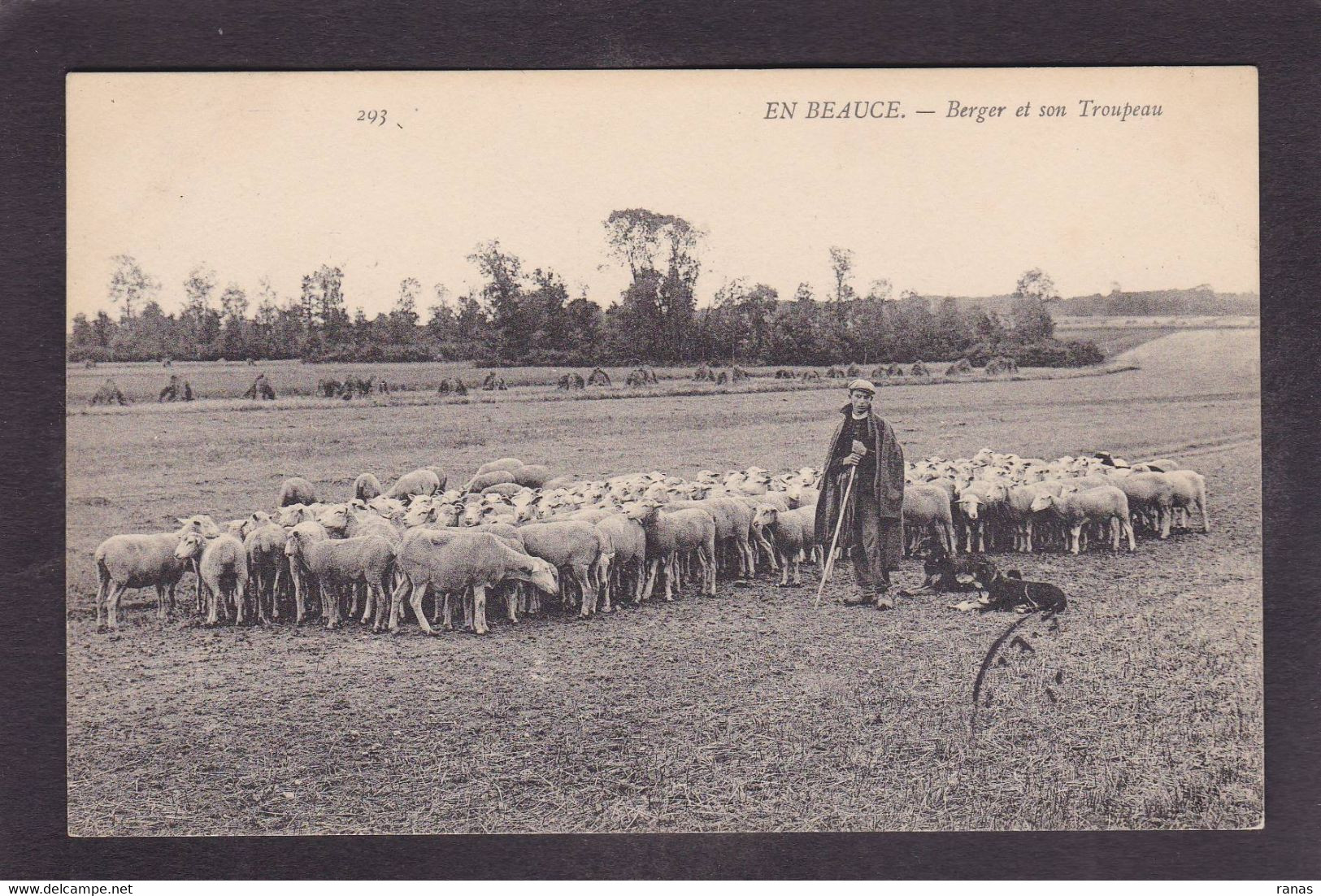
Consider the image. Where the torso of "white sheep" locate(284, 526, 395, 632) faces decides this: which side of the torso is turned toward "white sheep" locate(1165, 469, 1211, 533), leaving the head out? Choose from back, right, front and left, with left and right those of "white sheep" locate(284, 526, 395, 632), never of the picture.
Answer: back

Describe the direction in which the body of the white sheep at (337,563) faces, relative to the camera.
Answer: to the viewer's left

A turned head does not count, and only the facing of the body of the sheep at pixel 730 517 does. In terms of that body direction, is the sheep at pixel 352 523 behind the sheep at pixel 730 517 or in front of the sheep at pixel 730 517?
in front

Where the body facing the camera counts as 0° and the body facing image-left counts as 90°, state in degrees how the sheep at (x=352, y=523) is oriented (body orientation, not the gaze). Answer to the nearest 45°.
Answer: approximately 90°

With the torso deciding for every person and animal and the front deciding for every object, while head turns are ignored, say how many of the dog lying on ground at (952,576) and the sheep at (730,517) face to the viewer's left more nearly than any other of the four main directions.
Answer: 2

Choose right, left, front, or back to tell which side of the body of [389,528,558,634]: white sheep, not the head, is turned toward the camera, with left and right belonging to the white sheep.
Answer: right

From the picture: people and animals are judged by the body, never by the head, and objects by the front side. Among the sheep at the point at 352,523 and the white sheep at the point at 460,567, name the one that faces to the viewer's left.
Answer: the sheep at the point at 352,523
